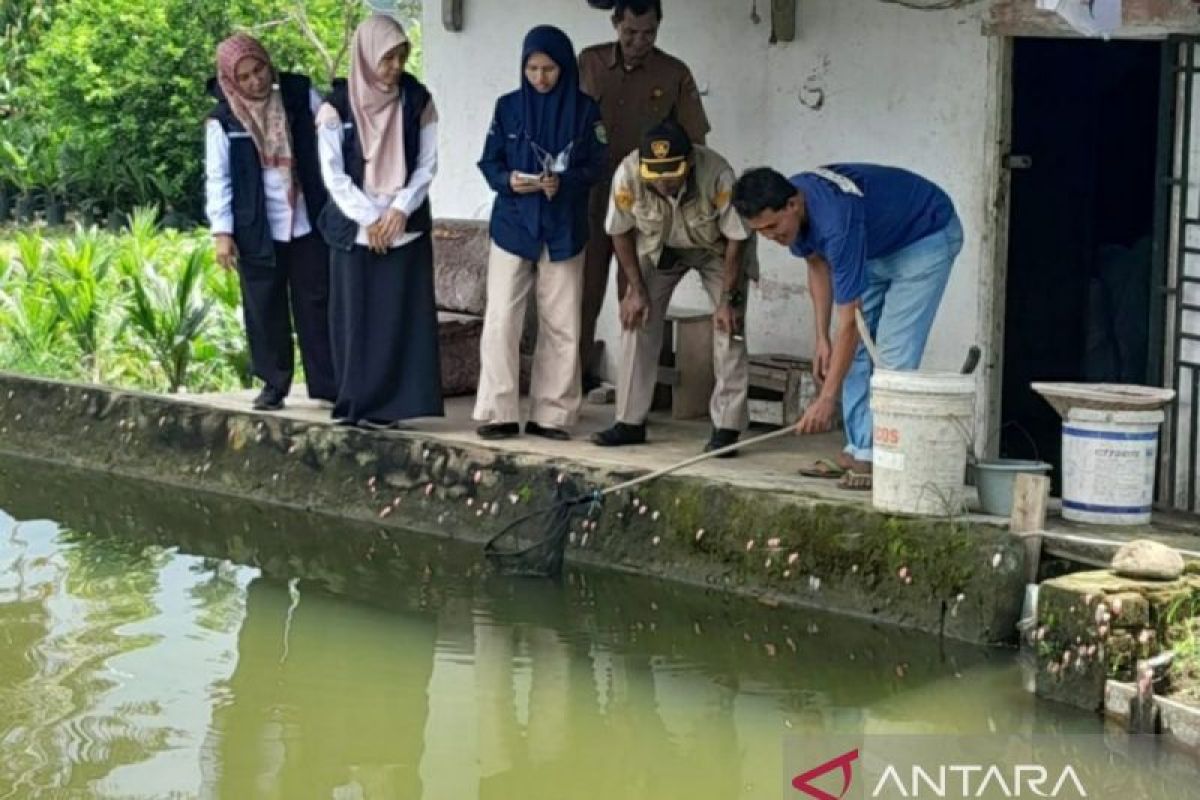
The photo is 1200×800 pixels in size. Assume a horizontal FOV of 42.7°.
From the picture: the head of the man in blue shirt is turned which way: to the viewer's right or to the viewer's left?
to the viewer's left

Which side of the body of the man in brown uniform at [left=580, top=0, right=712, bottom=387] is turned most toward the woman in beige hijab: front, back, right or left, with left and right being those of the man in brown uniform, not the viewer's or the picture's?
right

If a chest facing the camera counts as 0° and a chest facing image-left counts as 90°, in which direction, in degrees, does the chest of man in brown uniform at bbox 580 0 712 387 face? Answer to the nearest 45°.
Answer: approximately 0°

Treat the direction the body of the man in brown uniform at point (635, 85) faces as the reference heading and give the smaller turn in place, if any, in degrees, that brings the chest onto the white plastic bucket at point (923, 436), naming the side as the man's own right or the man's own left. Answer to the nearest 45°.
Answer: approximately 45° to the man's own left

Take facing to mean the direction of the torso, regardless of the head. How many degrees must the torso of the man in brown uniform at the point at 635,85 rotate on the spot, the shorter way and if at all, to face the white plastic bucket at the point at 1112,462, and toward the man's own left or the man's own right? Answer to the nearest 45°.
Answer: approximately 45° to the man's own left

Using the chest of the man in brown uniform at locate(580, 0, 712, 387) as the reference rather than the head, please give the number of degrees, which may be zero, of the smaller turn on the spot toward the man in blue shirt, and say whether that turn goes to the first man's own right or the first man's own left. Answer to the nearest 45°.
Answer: approximately 45° to the first man's own left

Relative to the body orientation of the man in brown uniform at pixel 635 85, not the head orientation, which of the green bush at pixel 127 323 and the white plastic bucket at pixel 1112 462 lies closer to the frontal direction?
the white plastic bucket
